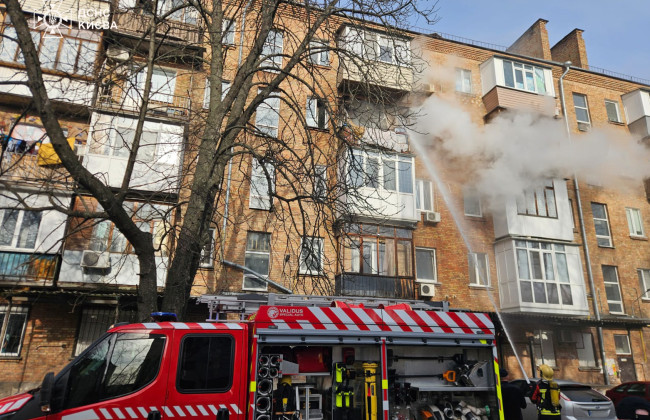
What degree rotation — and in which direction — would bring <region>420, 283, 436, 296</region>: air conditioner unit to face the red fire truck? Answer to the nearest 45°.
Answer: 0° — it already faces it

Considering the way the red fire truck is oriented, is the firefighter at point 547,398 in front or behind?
behind

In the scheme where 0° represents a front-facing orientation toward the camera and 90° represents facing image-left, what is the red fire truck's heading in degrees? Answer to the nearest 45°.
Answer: approximately 90°

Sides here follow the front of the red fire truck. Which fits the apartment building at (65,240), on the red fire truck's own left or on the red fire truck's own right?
on the red fire truck's own right

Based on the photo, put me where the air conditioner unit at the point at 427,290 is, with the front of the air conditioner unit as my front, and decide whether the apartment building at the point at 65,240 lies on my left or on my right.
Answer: on my right

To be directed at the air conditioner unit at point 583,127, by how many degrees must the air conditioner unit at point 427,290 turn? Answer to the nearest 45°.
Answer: approximately 135° to its left

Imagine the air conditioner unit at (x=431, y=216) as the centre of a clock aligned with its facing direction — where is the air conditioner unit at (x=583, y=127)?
the air conditioner unit at (x=583, y=127) is roughly at 8 o'clock from the air conditioner unit at (x=431, y=216).

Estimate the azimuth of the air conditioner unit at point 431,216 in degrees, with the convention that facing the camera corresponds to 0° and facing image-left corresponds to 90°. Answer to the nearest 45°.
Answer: approximately 0°
